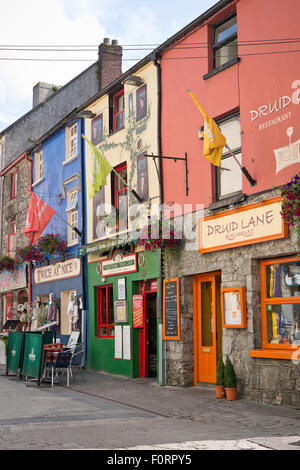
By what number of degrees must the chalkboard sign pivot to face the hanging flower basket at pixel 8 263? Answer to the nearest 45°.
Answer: approximately 90° to its right

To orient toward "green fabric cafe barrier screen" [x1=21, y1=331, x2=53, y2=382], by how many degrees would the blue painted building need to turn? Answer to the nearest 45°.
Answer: approximately 45° to its left

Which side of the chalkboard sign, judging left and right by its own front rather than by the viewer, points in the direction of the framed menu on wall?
left

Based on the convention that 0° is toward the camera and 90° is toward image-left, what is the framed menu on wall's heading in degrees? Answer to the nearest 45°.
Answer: approximately 45°

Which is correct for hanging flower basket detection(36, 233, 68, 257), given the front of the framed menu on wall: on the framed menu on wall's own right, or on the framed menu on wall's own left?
on the framed menu on wall's own right

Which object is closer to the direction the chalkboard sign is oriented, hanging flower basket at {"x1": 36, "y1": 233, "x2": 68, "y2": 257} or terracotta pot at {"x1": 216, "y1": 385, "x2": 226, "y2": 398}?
the terracotta pot

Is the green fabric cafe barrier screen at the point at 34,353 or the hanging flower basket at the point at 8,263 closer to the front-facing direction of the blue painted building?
the green fabric cafe barrier screen

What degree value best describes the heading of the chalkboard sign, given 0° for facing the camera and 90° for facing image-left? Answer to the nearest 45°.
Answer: approximately 45°

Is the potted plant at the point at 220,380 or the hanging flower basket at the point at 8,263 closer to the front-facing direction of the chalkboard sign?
the potted plant

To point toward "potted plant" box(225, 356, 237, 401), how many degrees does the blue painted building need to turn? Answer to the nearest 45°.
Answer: approximately 45° to its left
